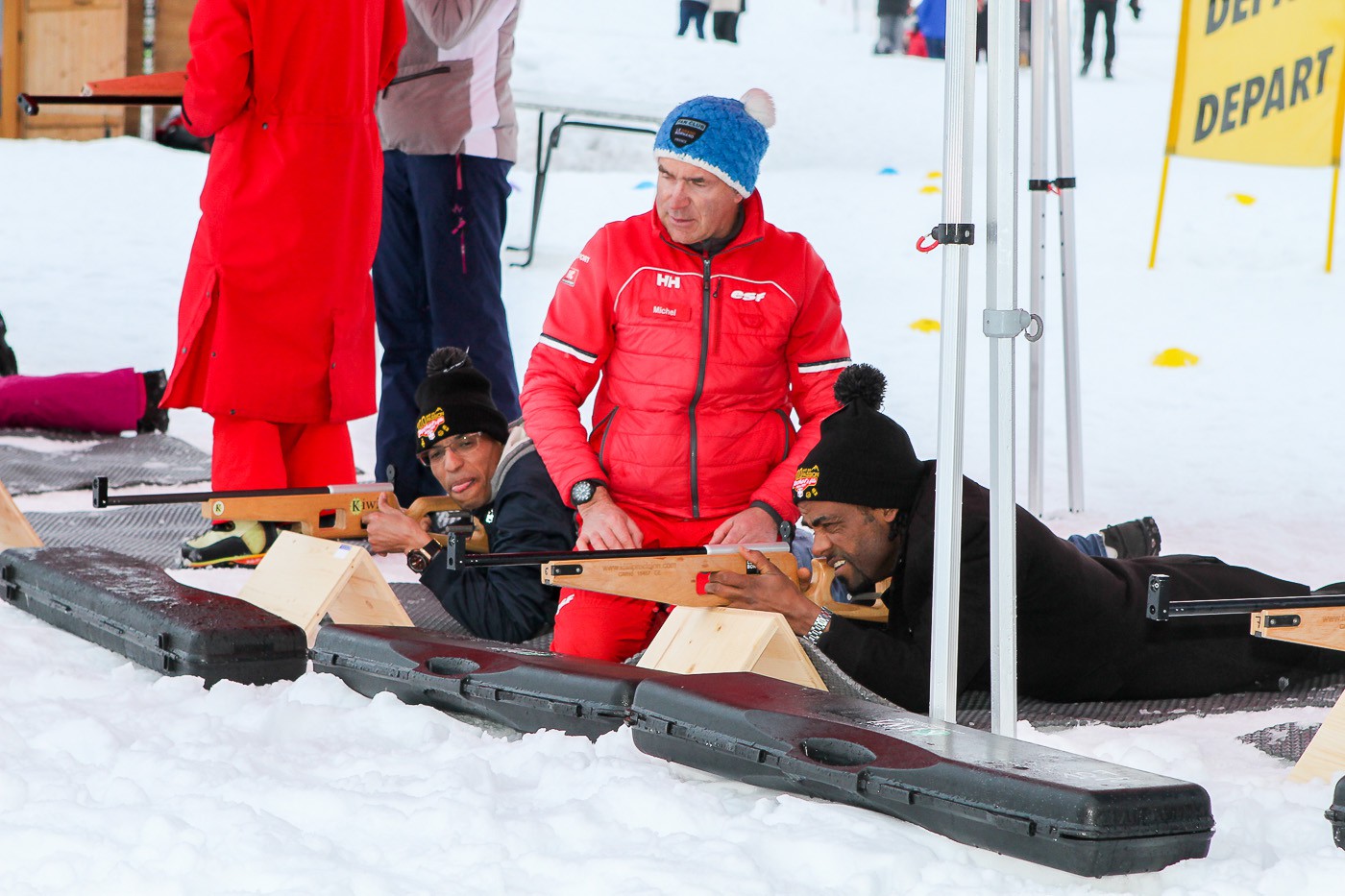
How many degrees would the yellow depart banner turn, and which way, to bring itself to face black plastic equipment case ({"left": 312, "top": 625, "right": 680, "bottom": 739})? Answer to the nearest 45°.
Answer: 0° — it already faces it

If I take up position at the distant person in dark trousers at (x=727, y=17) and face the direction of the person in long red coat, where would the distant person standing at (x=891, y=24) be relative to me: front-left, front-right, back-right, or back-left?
front-left

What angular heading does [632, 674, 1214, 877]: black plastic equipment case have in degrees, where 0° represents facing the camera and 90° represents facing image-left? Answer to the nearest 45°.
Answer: approximately 45°

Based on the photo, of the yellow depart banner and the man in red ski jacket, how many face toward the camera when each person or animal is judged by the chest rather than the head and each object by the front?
2

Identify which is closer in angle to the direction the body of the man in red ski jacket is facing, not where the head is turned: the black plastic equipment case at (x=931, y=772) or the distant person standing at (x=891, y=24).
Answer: the black plastic equipment case

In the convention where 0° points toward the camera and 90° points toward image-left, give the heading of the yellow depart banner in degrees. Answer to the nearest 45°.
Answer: approximately 0°

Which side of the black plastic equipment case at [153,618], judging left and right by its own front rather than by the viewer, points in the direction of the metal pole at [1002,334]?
left

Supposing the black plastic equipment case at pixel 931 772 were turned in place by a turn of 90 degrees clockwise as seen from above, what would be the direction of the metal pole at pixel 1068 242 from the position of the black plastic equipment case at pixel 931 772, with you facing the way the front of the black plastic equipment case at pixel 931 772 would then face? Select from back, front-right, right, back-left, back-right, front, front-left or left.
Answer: front-right
